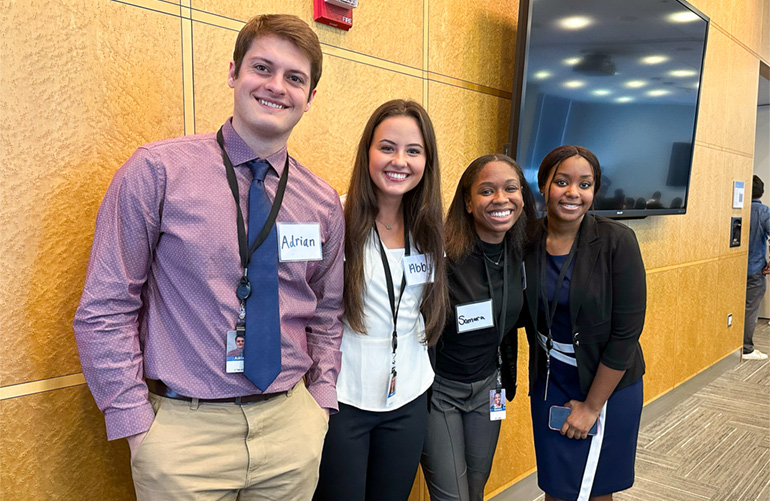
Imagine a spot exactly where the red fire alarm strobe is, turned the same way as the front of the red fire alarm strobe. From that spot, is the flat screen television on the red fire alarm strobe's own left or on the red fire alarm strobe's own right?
on the red fire alarm strobe's own left

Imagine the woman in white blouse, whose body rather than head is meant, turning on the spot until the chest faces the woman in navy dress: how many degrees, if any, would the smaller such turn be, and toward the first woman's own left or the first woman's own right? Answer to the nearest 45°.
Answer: approximately 135° to the first woman's own left

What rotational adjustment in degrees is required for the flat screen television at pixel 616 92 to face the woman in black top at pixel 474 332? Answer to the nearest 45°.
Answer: approximately 45° to its right

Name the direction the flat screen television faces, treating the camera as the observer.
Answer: facing the viewer and to the right of the viewer

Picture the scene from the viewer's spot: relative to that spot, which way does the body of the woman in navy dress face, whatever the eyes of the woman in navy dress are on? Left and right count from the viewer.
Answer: facing the viewer and to the left of the viewer

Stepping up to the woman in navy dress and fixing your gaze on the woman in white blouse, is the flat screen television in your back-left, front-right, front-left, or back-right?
back-right

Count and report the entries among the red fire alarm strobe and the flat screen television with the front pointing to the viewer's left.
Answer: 0
